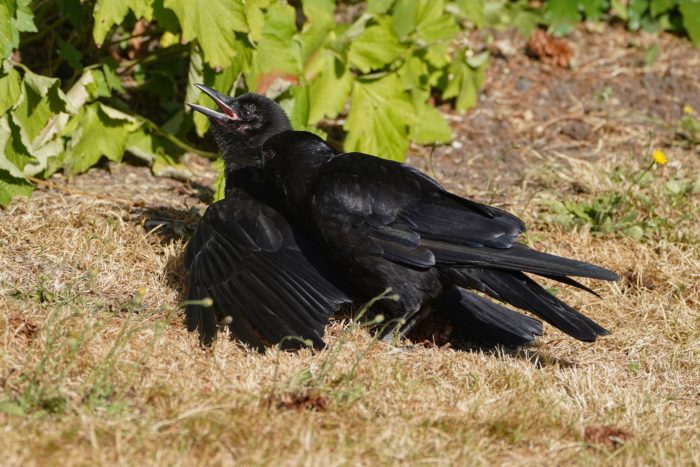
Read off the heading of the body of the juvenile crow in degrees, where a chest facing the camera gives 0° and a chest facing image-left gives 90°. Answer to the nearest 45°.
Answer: approximately 90°

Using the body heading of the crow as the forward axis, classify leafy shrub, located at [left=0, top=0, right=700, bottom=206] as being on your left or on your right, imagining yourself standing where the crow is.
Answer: on your right
